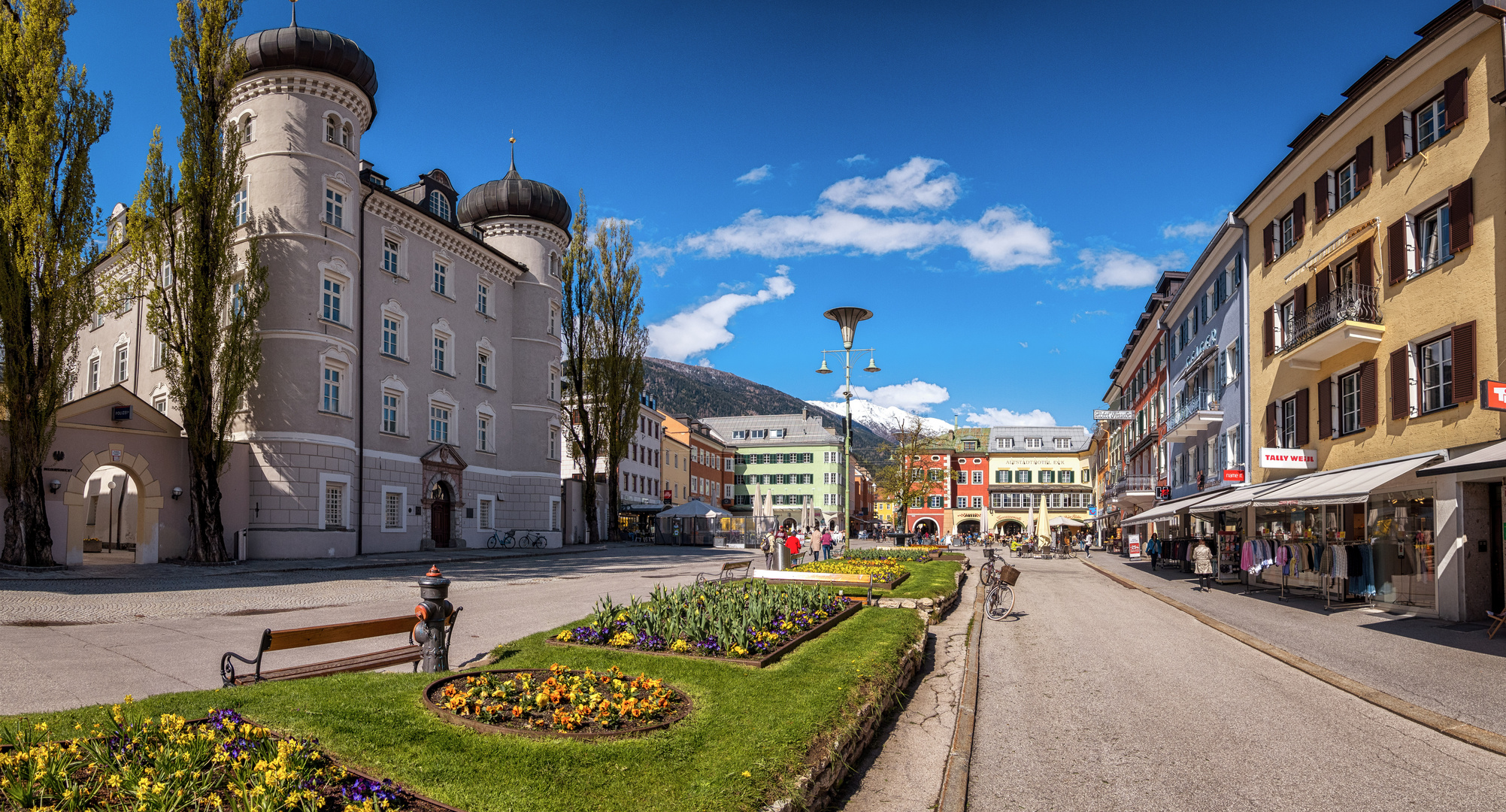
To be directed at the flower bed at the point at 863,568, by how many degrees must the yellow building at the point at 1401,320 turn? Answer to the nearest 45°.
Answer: approximately 45° to its right

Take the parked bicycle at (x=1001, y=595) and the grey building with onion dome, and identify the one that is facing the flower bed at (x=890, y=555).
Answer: the grey building with onion dome
